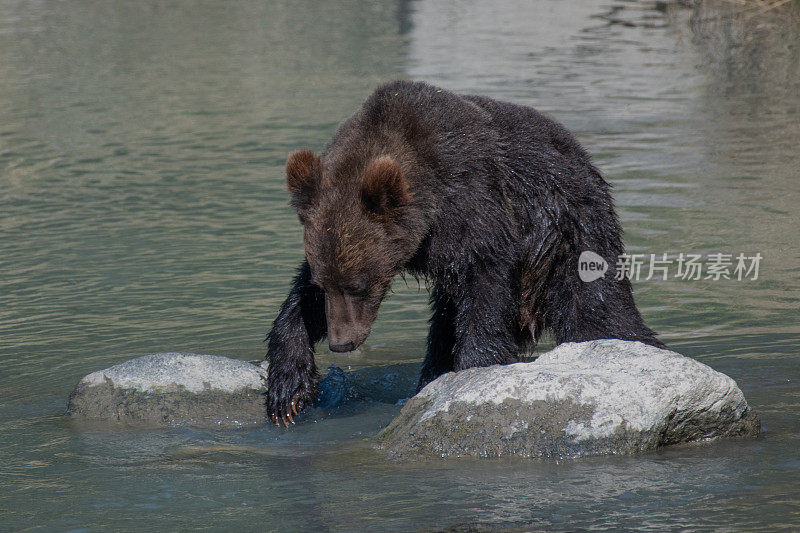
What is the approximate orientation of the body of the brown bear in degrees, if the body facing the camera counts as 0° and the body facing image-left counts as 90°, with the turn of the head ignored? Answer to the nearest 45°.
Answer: approximately 45°

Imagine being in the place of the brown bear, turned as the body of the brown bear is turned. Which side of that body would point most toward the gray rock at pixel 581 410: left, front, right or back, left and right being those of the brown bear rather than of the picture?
left
